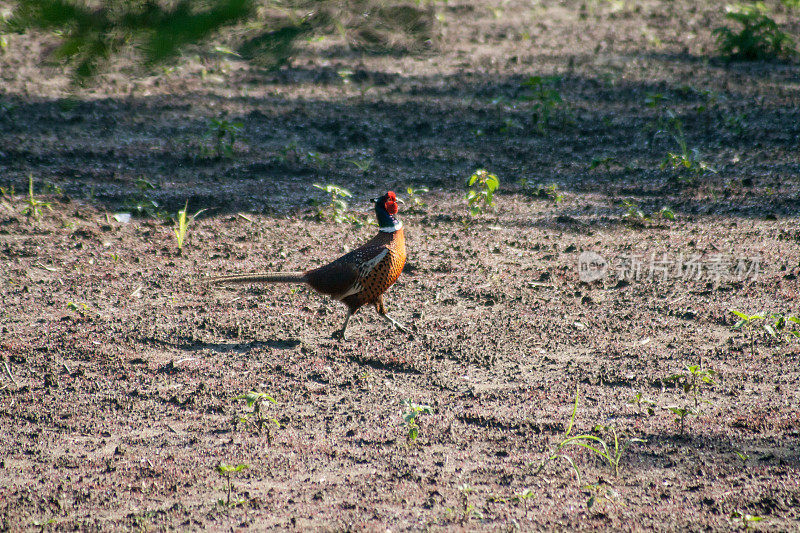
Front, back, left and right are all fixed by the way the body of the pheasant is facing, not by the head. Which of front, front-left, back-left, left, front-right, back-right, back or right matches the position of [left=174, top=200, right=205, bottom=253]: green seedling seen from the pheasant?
back-left

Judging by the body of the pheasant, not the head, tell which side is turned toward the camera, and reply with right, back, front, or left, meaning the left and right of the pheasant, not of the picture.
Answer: right

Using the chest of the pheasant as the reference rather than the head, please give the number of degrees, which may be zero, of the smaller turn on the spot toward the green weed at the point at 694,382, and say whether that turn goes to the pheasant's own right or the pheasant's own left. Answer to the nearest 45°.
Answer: approximately 45° to the pheasant's own right

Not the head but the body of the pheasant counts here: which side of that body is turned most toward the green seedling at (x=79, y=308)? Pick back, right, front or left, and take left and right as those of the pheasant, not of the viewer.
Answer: back

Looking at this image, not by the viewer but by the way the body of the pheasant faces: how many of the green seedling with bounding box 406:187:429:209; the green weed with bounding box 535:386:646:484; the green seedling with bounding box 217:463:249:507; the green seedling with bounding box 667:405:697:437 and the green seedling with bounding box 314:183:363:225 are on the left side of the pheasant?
2

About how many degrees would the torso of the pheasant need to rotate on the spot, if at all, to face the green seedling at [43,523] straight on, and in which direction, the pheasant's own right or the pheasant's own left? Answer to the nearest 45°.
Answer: approximately 135° to the pheasant's own right

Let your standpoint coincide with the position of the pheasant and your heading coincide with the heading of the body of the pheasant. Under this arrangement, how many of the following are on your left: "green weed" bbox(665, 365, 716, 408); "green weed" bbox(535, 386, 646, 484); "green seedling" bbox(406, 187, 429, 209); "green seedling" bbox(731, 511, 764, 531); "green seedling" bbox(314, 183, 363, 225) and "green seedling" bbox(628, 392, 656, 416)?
2

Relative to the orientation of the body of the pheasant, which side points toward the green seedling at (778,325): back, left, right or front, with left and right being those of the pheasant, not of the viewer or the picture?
front

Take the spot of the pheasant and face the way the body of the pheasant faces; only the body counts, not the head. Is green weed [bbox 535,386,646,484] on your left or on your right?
on your right

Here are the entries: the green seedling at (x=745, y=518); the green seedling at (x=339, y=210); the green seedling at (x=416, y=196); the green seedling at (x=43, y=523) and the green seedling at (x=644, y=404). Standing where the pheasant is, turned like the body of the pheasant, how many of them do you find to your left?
2

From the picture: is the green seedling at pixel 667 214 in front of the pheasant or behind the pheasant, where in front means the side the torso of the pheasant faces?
in front

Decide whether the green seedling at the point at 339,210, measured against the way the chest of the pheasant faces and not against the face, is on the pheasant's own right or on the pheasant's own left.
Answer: on the pheasant's own left

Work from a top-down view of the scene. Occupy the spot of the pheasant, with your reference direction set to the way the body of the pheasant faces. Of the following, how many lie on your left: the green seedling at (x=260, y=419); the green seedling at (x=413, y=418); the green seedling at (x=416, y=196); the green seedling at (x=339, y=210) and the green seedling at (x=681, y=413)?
2
